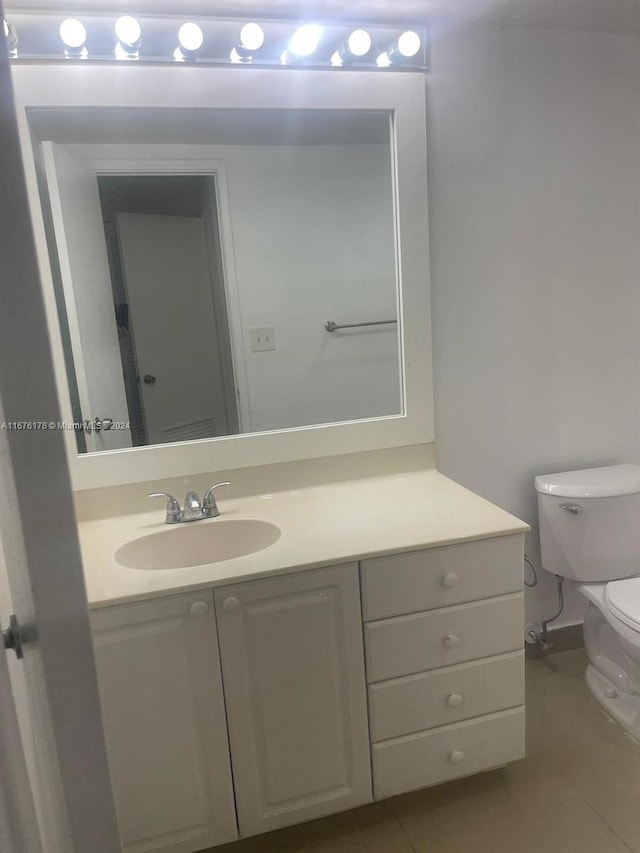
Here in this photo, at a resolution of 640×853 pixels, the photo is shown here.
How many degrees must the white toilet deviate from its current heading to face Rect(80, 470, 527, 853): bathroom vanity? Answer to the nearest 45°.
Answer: approximately 90° to its right

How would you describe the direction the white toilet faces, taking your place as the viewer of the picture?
facing the viewer and to the right of the viewer

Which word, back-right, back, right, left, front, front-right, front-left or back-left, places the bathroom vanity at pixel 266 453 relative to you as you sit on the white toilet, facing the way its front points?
right

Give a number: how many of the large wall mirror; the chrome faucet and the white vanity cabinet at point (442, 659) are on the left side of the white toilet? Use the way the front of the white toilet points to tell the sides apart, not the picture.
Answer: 0

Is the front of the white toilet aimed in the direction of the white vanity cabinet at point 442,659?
no

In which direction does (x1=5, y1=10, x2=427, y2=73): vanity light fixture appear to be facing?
toward the camera

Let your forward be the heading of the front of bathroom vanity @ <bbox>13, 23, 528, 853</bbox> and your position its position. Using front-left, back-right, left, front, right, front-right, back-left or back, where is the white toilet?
left

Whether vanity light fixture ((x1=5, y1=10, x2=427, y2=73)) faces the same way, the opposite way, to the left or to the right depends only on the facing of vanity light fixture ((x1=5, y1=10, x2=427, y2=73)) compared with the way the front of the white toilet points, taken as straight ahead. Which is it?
the same way

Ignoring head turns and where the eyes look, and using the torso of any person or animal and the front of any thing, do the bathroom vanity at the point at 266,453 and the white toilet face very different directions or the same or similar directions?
same or similar directions

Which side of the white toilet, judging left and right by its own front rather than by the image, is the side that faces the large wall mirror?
right
